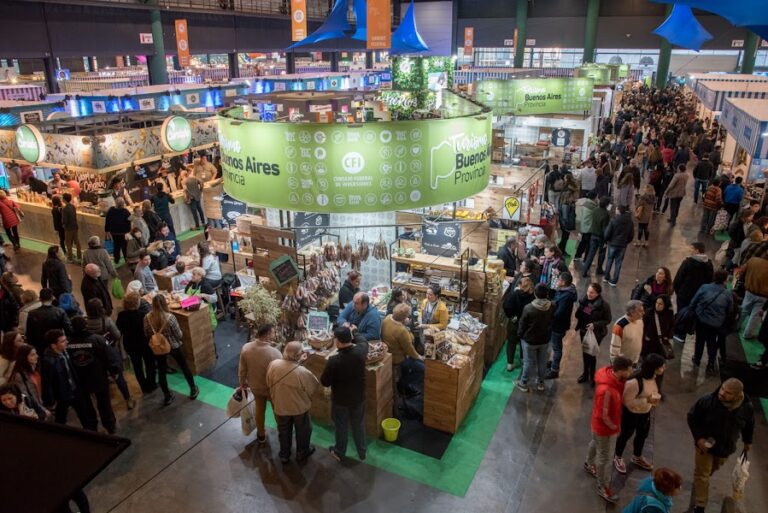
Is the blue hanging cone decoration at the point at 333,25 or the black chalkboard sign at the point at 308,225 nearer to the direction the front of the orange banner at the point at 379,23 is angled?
the black chalkboard sign

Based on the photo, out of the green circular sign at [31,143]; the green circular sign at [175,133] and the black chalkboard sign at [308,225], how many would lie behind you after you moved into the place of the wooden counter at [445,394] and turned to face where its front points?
3

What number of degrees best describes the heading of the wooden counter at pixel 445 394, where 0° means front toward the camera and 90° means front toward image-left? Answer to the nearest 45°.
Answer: approximately 315°

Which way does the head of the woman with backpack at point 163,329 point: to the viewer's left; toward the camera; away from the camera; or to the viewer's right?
away from the camera

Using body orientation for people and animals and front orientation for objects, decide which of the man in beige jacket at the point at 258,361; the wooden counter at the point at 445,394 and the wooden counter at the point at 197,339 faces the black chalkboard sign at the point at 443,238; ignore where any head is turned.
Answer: the man in beige jacket

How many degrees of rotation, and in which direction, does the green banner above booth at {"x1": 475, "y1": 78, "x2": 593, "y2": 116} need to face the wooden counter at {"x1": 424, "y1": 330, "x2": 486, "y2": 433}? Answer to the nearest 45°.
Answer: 0° — it already faces it

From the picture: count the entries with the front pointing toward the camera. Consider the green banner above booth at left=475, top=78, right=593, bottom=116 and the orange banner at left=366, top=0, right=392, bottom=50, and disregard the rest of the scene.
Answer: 2
